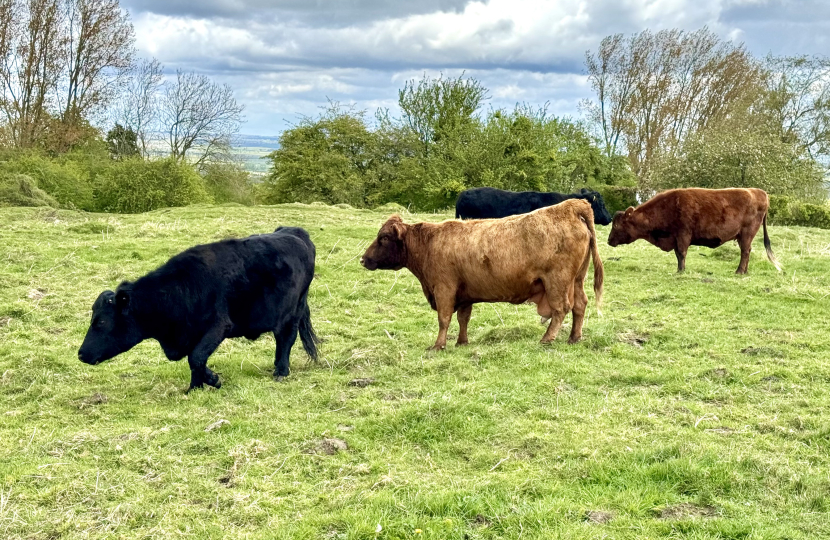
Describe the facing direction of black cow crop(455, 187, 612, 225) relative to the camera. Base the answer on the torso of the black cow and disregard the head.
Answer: to the viewer's right

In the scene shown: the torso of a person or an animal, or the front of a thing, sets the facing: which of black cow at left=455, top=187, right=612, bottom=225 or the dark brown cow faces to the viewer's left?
the dark brown cow

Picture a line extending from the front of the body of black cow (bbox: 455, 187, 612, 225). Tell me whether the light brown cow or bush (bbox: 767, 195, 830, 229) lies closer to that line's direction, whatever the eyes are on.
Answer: the bush

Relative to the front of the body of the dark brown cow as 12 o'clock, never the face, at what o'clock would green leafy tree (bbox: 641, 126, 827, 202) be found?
The green leafy tree is roughly at 3 o'clock from the dark brown cow.

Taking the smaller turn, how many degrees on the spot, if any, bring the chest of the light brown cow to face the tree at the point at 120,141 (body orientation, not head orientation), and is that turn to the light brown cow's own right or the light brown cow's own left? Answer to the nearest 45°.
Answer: approximately 45° to the light brown cow's own right

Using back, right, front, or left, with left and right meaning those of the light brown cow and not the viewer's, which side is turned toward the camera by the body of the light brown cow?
left

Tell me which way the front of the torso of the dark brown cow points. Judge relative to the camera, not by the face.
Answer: to the viewer's left

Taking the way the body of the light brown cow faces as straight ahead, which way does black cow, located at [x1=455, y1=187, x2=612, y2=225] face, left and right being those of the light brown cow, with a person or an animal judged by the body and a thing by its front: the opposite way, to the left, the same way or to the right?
the opposite way

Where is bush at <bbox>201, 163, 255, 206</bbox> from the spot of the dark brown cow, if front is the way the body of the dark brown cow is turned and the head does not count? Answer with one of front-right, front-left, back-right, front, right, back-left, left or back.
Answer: front-right

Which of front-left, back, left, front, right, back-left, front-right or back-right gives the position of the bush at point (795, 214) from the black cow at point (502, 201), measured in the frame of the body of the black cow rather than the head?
front-left

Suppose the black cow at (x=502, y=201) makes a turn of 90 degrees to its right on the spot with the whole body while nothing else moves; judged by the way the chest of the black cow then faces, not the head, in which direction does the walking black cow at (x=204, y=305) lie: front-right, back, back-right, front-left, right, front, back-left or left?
front

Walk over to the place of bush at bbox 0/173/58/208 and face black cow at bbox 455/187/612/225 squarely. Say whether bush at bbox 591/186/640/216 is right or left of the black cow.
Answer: left

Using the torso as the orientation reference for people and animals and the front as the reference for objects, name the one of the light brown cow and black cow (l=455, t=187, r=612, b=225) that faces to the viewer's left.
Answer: the light brown cow

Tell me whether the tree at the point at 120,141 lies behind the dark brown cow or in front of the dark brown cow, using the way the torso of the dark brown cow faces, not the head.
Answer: in front

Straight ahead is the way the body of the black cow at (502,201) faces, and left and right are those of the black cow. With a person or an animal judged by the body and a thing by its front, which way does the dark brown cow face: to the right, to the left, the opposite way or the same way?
the opposite way
